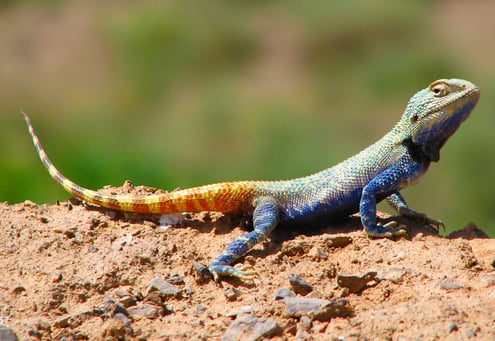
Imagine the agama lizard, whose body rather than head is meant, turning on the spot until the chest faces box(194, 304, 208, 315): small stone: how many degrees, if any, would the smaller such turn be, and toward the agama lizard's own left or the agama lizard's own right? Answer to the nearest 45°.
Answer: approximately 135° to the agama lizard's own right

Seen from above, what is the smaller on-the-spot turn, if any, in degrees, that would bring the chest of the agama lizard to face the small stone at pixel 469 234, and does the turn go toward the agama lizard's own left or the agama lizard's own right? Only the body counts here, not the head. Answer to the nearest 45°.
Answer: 0° — it already faces it

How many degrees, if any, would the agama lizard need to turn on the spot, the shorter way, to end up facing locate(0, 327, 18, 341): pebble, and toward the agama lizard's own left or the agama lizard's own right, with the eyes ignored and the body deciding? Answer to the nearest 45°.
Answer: approximately 135° to the agama lizard's own right

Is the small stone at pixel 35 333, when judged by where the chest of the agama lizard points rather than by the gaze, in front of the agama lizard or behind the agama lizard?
behind

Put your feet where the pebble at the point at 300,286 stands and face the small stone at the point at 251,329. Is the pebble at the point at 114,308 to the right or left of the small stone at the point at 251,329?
right

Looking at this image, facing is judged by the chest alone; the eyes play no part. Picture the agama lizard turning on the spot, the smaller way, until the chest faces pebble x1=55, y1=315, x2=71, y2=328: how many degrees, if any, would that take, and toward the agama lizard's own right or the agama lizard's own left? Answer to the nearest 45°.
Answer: approximately 135° to the agama lizard's own right

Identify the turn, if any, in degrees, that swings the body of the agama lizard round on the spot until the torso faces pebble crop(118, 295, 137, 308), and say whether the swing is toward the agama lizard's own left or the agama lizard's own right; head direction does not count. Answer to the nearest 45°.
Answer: approximately 135° to the agama lizard's own right

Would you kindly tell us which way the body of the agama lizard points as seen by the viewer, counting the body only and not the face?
to the viewer's right

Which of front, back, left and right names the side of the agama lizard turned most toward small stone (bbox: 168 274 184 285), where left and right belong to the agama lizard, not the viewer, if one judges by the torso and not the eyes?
back
